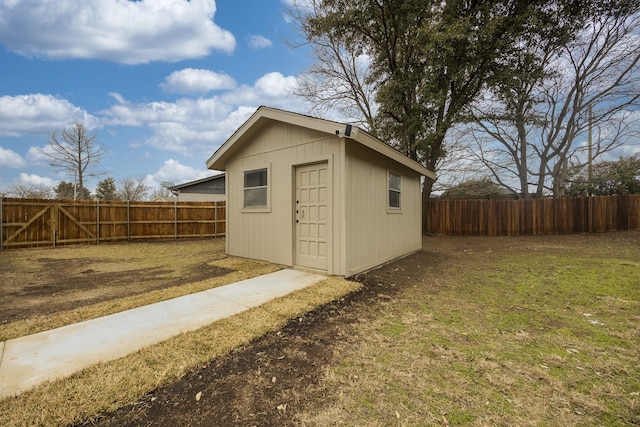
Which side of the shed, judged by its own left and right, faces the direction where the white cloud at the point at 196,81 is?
right

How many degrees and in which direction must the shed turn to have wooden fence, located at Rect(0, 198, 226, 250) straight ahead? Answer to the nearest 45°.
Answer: approximately 90° to its right

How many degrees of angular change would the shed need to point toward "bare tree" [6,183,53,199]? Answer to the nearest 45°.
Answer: approximately 90° to its right

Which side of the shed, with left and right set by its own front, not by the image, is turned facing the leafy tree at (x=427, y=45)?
back

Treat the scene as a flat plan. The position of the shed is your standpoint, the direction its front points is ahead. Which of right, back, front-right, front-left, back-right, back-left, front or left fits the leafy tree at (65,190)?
right

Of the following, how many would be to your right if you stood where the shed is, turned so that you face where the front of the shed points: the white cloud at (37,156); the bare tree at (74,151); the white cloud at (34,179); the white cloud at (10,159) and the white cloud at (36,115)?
5

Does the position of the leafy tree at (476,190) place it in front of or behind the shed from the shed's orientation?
behind

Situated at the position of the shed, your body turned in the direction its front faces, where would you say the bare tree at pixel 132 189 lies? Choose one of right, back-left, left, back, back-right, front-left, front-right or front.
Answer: right

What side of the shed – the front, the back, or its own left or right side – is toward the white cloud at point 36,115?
right

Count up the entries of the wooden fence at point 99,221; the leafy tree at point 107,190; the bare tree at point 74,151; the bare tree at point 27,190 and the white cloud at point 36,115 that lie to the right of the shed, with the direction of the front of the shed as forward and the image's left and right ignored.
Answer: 5

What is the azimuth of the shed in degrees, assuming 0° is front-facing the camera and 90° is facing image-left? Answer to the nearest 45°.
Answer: approximately 45°

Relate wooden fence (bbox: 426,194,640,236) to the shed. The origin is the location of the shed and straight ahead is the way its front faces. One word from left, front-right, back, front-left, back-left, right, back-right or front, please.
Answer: back
